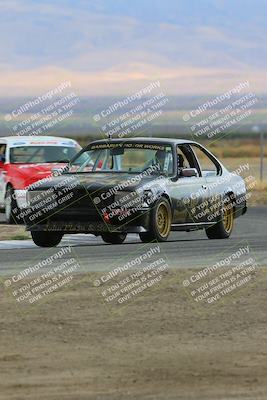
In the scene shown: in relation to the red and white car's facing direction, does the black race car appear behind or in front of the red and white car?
in front

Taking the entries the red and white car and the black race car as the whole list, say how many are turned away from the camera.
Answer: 0

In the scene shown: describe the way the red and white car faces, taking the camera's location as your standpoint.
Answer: facing the viewer and to the right of the viewer

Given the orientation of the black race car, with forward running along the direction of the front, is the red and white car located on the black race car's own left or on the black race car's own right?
on the black race car's own right

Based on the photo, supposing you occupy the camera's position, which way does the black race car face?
facing the viewer and to the left of the viewer
